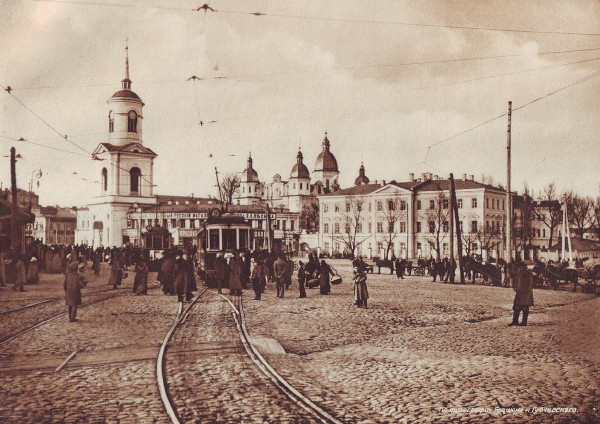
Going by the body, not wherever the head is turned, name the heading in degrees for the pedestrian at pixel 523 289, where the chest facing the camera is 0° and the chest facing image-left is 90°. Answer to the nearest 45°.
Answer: approximately 45°

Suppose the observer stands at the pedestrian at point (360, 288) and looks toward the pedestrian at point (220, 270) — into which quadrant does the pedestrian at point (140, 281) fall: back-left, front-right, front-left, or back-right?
front-left

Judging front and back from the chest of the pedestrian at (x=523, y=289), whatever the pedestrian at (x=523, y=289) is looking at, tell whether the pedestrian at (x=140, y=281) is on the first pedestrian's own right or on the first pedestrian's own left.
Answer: on the first pedestrian's own right

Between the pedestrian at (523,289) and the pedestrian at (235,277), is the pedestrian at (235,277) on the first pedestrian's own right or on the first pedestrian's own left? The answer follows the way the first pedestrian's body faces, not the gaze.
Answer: on the first pedestrian's own right

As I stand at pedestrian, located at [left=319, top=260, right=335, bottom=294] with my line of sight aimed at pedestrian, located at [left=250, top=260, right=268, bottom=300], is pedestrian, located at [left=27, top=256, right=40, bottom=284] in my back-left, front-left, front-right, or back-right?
front-right

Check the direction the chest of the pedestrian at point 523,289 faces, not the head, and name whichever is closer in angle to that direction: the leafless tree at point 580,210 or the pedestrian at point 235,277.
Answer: the pedestrian

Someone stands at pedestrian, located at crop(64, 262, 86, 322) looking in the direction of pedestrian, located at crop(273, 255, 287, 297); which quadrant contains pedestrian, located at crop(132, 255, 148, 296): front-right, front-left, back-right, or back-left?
front-left
